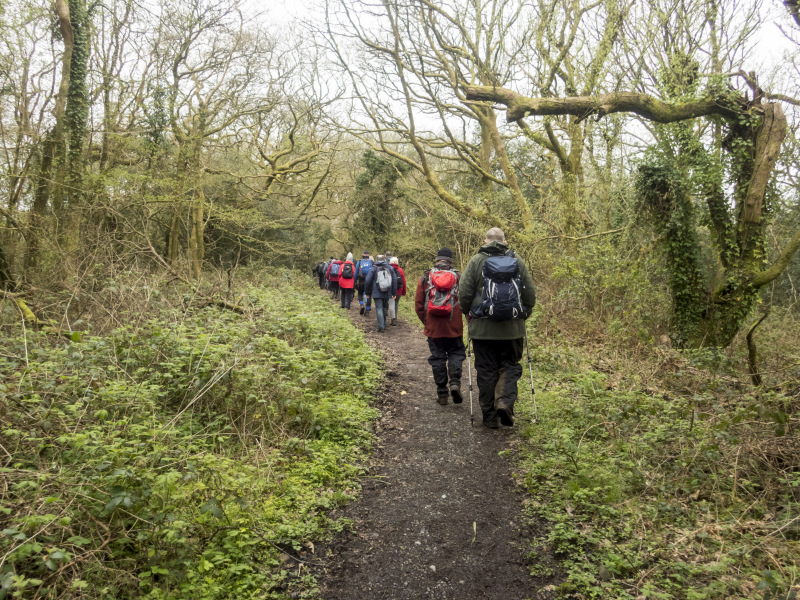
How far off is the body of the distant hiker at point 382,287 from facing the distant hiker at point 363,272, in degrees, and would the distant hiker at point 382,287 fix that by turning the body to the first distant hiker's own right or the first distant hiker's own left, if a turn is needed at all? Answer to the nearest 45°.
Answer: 0° — they already face them

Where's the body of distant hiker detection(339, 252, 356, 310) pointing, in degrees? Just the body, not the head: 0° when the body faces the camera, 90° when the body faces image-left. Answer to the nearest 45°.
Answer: approximately 180°

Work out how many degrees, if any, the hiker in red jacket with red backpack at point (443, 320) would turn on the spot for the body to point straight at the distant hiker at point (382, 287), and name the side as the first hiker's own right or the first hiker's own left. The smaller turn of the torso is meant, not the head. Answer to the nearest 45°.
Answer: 0° — they already face them

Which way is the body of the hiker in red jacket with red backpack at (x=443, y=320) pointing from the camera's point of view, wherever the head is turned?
away from the camera

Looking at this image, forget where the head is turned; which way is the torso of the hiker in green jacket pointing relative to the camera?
away from the camera

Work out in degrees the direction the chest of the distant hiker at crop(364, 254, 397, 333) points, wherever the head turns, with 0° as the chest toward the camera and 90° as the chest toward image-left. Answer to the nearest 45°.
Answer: approximately 180°

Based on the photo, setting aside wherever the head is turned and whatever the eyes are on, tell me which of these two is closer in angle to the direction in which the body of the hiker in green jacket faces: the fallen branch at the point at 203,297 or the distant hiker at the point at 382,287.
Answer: the distant hiker

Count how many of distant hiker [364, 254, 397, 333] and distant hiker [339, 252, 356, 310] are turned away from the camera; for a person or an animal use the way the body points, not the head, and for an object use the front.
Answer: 2

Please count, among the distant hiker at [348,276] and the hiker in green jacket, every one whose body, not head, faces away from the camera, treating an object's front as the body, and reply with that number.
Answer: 2
